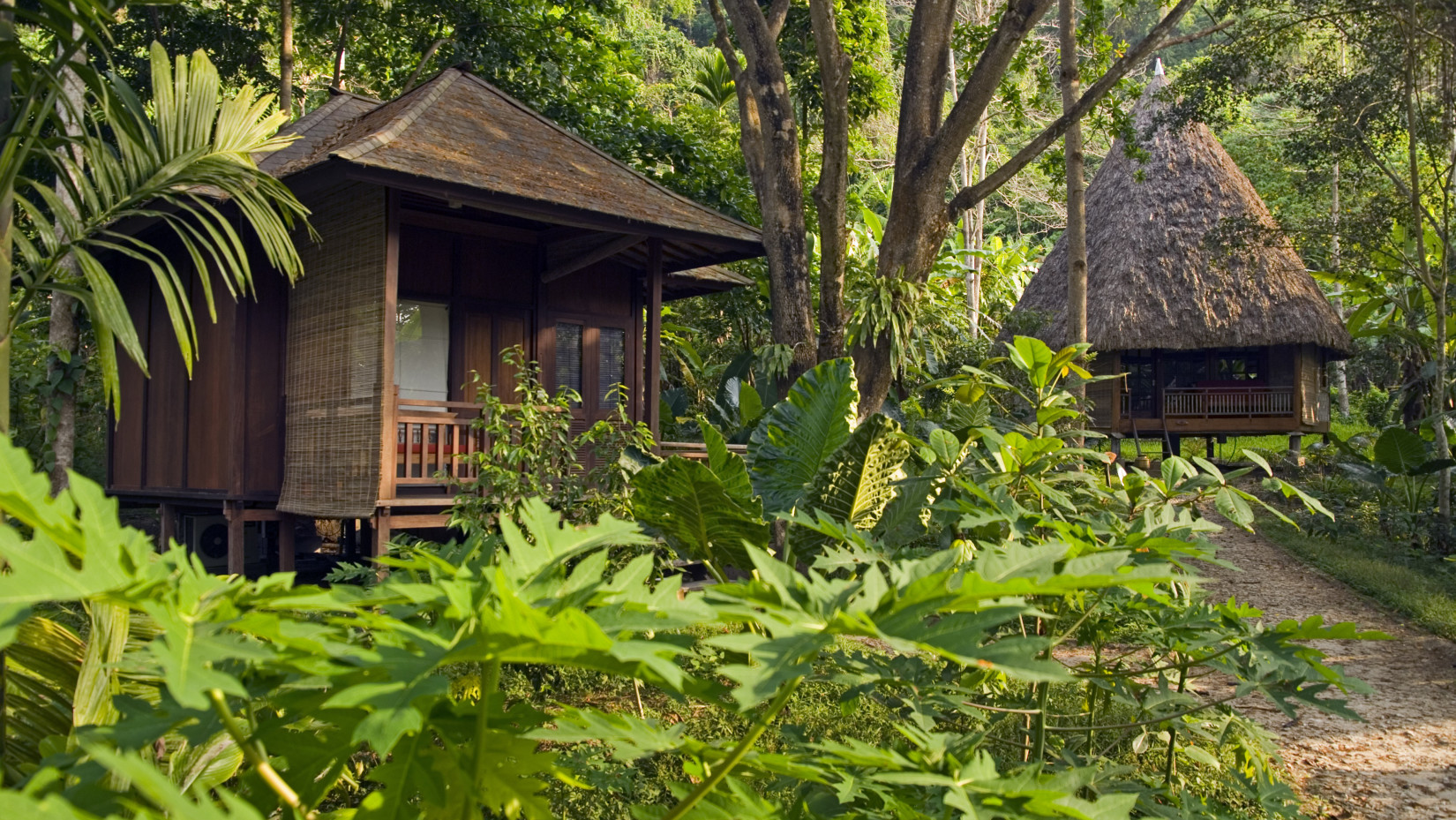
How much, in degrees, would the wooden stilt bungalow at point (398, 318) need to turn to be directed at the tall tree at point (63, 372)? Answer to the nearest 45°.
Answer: approximately 180°

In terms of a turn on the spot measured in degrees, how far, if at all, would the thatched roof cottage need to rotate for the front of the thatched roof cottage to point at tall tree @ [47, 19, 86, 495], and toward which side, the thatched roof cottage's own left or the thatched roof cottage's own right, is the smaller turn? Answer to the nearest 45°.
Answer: approximately 45° to the thatched roof cottage's own right

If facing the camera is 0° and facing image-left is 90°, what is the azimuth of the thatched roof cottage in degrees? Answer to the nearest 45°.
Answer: approximately 0°

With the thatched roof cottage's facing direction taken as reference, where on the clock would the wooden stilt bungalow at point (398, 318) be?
The wooden stilt bungalow is roughly at 1 o'clock from the thatched roof cottage.

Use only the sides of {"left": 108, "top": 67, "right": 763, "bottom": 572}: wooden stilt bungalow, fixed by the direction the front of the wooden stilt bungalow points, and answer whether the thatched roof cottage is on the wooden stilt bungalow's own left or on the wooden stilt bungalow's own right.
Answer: on the wooden stilt bungalow's own left

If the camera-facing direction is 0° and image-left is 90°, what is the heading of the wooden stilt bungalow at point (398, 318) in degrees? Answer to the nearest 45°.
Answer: approximately 315°

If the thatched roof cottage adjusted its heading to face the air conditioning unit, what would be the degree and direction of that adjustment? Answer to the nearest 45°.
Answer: approximately 45° to its right

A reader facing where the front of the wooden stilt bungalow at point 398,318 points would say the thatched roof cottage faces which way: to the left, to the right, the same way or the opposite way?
to the right
